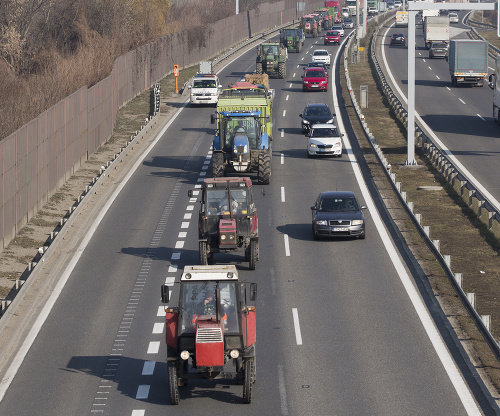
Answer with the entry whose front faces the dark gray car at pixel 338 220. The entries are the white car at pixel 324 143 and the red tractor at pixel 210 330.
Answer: the white car

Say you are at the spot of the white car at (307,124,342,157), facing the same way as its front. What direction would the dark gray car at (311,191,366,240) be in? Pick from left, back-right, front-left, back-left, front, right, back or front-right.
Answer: front

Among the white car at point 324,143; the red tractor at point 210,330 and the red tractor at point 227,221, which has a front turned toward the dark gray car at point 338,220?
the white car

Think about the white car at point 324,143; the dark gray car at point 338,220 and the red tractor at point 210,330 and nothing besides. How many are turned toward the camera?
3

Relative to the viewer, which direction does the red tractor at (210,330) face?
toward the camera

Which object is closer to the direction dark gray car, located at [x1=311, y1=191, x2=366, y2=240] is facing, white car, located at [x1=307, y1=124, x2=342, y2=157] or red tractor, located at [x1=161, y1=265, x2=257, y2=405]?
the red tractor

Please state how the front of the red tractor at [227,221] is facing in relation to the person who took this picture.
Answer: facing the viewer

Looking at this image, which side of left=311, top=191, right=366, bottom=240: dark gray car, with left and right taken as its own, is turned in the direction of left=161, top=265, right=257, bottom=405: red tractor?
front

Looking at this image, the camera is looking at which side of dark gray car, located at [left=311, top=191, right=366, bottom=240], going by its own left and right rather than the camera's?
front

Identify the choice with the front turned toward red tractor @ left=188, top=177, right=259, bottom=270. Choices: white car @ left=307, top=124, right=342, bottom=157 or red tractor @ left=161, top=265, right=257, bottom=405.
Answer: the white car
